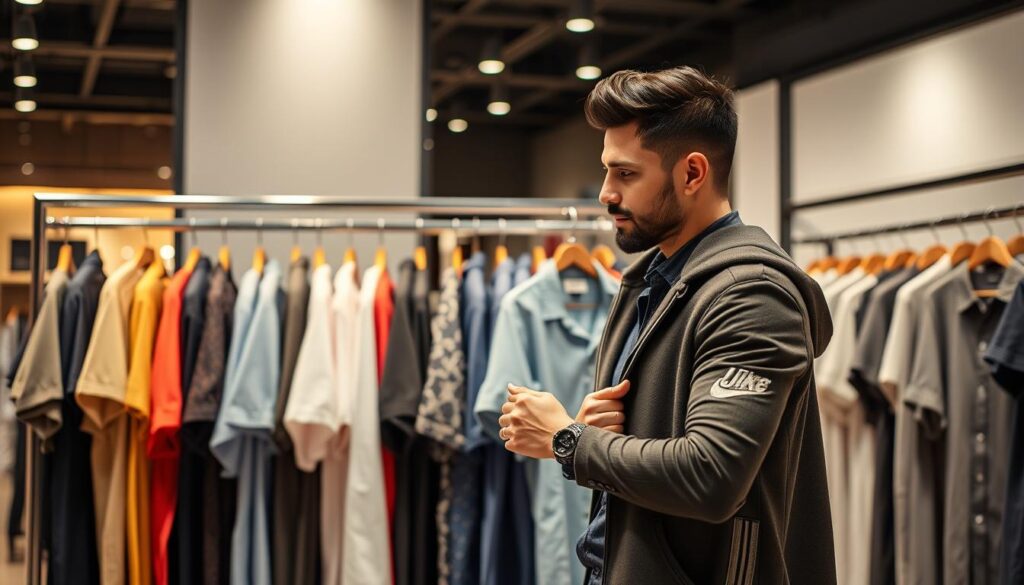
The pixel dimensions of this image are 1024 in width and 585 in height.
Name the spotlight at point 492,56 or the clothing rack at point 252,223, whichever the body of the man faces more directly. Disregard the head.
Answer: the clothing rack

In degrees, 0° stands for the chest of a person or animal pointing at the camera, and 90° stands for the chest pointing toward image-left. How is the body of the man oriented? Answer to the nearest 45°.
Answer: approximately 90°

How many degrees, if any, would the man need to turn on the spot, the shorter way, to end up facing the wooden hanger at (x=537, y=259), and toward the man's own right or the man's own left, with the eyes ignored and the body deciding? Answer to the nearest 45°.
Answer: approximately 90° to the man's own right

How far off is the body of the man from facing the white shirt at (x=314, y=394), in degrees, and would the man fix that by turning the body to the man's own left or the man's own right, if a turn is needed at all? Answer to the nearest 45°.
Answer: approximately 45° to the man's own right

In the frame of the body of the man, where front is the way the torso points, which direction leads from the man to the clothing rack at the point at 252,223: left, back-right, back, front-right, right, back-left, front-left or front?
front-right

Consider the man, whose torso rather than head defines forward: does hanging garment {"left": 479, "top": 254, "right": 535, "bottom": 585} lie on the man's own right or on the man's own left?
on the man's own right

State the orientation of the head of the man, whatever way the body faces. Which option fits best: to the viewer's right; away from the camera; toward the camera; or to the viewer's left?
to the viewer's left

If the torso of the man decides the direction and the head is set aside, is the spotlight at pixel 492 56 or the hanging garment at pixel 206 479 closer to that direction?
the hanging garment

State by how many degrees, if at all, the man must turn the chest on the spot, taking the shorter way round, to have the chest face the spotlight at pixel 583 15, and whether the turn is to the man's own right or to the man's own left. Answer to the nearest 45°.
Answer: approximately 90° to the man's own right

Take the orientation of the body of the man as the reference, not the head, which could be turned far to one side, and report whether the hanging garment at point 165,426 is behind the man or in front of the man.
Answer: in front

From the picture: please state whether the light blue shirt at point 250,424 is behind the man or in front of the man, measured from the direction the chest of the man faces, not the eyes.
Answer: in front

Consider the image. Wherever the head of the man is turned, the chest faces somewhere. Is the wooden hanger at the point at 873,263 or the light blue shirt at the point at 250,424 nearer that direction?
the light blue shirt
